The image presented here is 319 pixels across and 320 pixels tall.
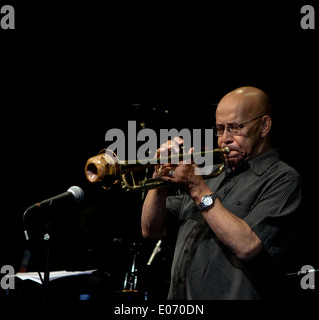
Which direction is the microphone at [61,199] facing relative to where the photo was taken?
to the viewer's right

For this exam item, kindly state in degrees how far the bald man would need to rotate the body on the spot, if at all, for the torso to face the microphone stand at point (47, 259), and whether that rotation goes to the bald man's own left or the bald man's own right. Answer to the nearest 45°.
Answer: approximately 45° to the bald man's own right

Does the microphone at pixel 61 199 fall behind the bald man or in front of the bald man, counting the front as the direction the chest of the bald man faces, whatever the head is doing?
in front

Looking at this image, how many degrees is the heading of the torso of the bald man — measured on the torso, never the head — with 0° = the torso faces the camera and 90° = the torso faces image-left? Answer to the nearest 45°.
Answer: approximately 45°
